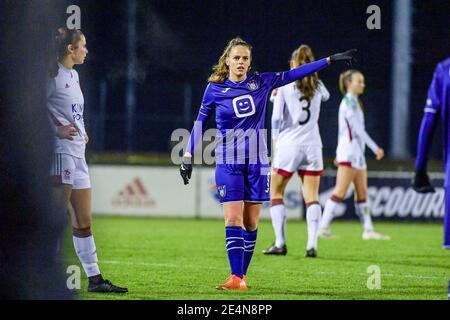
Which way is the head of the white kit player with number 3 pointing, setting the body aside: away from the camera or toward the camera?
away from the camera

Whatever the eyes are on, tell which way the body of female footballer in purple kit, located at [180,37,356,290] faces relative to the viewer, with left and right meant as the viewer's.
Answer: facing the viewer

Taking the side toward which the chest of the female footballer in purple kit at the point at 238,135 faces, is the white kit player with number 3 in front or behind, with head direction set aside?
behind
